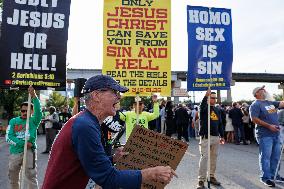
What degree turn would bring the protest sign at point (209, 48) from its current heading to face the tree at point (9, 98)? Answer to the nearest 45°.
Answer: approximately 135° to its right

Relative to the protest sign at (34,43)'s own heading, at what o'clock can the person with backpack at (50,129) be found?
The person with backpack is roughly at 6 o'clock from the protest sign.

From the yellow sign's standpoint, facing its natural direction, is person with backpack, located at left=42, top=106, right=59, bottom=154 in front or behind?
behind

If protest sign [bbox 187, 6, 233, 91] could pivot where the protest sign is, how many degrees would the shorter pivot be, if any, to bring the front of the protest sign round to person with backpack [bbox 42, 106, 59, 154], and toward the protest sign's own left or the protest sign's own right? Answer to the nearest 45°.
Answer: approximately 135° to the protest sign's own right

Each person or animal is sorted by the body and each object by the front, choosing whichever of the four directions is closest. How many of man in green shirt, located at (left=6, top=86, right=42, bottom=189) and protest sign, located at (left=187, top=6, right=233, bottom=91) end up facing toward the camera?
2

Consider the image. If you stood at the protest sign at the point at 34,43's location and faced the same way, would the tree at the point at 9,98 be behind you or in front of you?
behind

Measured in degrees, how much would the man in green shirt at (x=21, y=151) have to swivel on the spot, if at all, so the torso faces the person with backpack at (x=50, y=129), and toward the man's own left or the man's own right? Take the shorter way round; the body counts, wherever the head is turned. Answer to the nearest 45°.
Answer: approximately 180°

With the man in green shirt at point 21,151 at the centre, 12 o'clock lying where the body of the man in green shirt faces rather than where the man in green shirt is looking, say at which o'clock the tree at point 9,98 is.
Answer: The tree is roughly at 6 o'clock from the man in green shirt.

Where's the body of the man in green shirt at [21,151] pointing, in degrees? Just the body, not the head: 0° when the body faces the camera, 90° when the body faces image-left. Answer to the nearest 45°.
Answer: approximately 0°

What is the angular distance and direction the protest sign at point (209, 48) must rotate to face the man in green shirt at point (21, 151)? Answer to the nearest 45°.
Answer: approximately 45° to its right

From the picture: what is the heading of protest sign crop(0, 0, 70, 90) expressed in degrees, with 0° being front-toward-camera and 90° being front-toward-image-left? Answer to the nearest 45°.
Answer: approximately 0°
